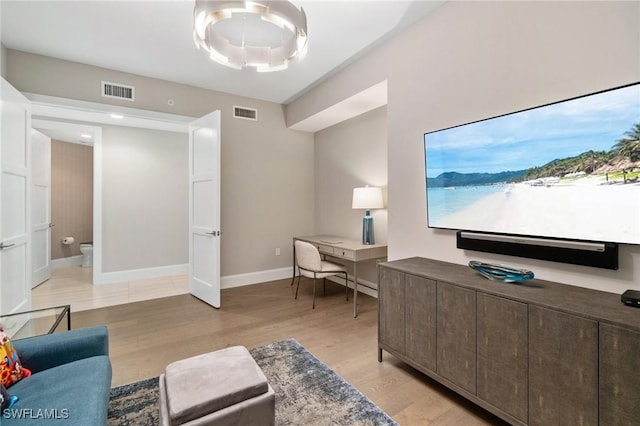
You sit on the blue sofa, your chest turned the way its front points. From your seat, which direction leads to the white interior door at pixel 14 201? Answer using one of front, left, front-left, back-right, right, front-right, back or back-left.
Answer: left

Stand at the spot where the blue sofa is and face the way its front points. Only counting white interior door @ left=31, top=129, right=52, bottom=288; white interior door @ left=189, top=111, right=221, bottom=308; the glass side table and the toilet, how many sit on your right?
0

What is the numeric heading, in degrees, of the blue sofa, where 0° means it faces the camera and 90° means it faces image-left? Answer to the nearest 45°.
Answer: approximately 270°

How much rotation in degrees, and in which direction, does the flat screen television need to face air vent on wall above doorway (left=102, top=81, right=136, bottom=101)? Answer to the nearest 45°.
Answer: approximately 45° to its right

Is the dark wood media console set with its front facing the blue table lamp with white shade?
no

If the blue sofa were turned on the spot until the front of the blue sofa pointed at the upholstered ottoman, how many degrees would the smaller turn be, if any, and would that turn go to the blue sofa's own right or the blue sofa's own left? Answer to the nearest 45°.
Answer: approximately 45° to the blue sofa's own right

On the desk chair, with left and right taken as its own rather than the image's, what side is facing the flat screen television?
right

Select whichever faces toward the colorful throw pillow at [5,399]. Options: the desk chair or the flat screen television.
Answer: the flat screen television

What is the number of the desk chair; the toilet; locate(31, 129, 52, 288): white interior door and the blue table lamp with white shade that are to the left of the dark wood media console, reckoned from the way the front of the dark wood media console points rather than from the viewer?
0

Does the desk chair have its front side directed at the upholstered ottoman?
no

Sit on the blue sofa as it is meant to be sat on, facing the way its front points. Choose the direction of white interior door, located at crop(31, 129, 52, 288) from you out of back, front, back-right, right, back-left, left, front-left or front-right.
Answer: left

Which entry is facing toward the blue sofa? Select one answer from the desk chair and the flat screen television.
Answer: the flat screen television

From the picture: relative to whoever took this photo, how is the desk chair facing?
facing away from the viewer and to the right of the viewer

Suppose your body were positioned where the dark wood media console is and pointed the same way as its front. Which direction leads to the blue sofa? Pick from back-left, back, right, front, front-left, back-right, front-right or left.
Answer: front

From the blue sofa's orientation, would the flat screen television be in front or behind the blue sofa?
in front

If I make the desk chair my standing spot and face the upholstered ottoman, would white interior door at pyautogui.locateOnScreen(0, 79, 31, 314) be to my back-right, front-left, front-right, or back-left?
front-right
